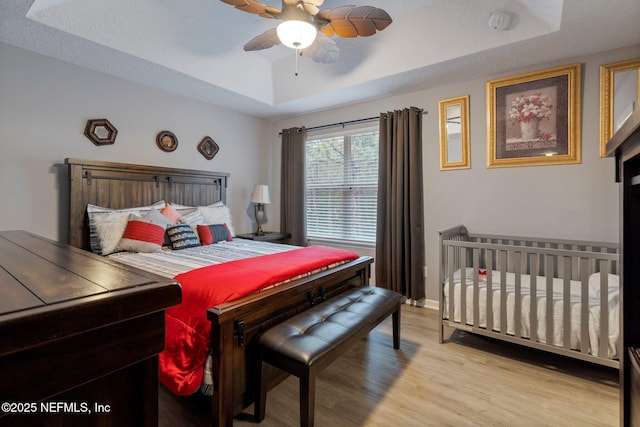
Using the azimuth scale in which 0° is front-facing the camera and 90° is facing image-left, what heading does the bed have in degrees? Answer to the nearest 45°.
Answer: approximately 315°

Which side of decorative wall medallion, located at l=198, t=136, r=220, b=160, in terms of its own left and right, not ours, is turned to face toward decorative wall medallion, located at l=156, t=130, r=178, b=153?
right

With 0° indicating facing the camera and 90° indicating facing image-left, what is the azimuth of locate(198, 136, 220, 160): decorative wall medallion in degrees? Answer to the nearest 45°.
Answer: approximately 315°

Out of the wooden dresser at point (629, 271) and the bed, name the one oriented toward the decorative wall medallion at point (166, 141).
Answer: the wooden dresser

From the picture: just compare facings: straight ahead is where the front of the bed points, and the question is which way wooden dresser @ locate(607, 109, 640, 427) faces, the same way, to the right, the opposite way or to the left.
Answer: the opposite way

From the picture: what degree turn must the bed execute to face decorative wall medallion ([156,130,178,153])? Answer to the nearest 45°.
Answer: approximately 135° to its left

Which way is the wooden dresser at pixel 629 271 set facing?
to the viewer's left

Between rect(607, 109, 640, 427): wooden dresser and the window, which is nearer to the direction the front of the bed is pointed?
the wooden dresser

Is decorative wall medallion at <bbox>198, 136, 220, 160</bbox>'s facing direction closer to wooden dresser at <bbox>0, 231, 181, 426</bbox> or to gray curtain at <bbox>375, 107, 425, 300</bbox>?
the gray curtain

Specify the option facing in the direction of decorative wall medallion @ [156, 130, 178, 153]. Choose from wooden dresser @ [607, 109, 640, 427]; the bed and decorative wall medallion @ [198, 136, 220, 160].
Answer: the wooden dresser

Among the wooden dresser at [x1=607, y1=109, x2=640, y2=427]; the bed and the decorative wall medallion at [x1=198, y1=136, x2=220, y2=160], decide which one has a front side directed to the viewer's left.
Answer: the wooden dresser
